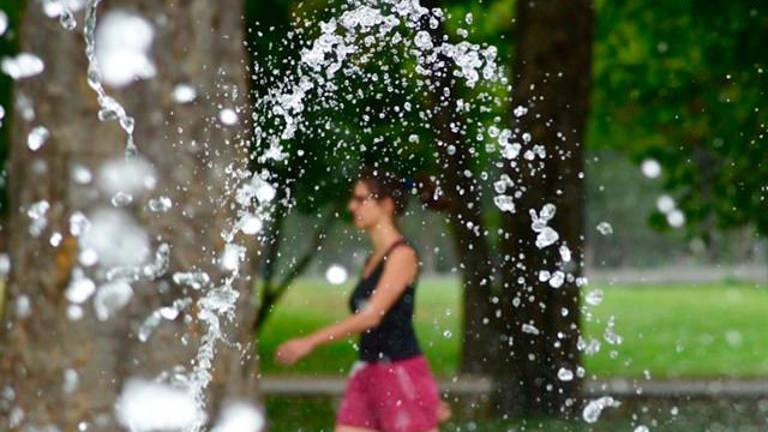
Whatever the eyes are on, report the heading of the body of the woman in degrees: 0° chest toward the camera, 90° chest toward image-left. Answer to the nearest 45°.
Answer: approximately 90°

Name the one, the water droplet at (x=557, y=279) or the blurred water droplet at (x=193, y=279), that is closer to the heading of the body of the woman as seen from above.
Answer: the blurred water droplet

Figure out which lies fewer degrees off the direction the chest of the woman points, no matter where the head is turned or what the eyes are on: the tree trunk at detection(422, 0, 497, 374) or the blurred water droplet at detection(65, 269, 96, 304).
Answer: the blurred water droplet
